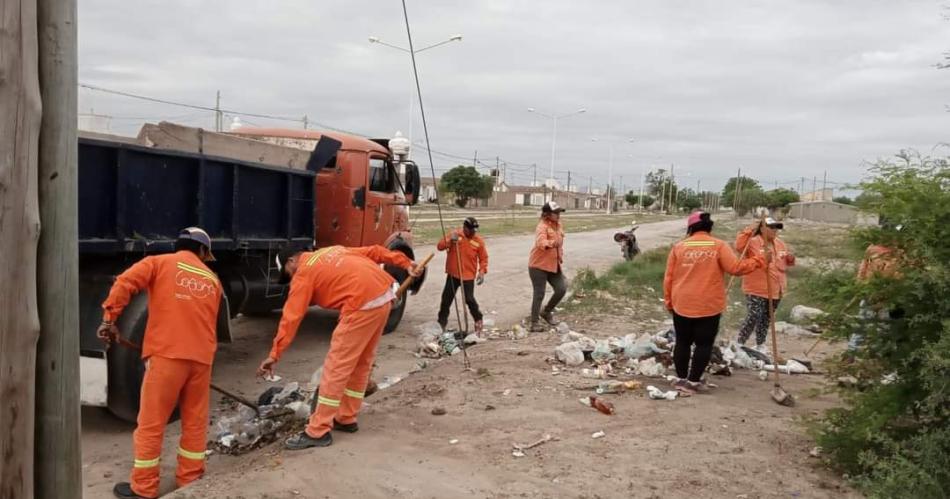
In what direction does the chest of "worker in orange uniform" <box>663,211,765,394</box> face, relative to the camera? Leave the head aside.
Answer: away from the camera

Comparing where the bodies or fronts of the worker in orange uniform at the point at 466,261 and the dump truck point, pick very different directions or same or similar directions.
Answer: very different directions

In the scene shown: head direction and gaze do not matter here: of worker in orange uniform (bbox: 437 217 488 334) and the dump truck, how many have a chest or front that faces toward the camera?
1

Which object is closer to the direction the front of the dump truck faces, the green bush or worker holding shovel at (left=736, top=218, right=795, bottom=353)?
the worker holding shovel

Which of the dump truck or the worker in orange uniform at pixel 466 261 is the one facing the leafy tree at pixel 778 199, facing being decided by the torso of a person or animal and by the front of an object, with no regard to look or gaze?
the dump truck

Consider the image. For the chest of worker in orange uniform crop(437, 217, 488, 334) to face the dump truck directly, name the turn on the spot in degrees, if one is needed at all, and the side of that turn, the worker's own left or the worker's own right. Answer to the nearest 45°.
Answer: approximately 45° to the worker's own right

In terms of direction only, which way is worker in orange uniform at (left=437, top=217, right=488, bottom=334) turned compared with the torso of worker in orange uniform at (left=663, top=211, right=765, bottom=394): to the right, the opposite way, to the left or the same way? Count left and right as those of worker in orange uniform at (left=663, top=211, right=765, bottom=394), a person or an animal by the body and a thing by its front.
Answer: the opposite way

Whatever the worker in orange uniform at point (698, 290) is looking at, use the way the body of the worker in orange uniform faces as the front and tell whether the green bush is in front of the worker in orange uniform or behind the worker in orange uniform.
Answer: behind

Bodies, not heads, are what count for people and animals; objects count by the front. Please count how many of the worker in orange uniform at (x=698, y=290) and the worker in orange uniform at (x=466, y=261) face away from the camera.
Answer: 1

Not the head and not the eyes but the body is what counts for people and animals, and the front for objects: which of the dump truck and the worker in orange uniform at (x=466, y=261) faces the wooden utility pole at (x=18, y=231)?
the worker in orange uniform

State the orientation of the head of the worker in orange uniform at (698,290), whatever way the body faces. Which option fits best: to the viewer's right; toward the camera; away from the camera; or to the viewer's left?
away from the camera

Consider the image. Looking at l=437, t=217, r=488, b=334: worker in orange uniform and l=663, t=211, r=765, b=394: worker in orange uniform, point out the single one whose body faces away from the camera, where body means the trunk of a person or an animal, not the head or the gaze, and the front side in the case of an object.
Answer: l=663, t=211, r=765, b=394: worker in orange uniform

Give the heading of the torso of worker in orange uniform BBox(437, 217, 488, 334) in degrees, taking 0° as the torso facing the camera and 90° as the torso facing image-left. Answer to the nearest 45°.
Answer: approximately 0°

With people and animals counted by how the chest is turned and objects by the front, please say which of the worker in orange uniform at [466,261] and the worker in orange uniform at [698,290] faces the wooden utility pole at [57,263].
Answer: the worker in orange uniform at [466,261]
